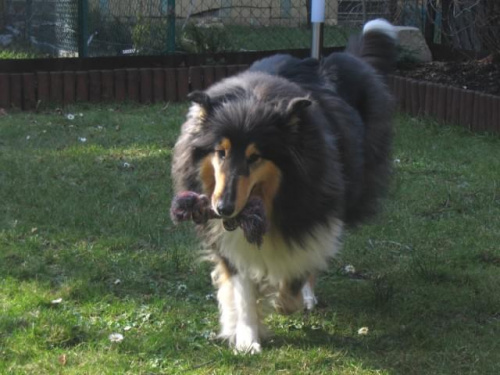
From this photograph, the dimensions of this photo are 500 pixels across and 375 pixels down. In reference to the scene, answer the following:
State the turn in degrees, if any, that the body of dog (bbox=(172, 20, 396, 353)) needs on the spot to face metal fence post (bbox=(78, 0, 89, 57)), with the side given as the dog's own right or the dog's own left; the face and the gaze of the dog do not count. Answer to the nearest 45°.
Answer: approximately 135° to the dog's own right

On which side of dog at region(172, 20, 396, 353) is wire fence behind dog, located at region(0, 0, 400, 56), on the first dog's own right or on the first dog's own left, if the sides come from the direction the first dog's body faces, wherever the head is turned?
on the first dog's own right

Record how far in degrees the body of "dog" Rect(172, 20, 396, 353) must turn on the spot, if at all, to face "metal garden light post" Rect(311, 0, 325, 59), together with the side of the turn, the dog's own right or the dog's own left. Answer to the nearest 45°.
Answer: approximately 135° to the dog's own right

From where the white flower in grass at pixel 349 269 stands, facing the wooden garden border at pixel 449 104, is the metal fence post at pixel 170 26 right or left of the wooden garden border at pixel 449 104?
left

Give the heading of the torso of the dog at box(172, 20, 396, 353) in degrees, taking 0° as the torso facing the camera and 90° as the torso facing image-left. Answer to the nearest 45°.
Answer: approximately 45°

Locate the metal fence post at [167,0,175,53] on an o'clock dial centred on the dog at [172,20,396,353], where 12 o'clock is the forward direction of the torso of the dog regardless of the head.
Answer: The metal fence post is roughly at 4 o'clock from the dog.
